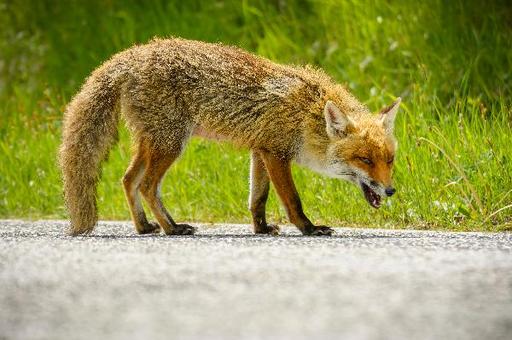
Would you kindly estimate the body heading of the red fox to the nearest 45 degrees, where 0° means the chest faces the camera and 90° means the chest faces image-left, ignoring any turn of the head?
approximately 270°
